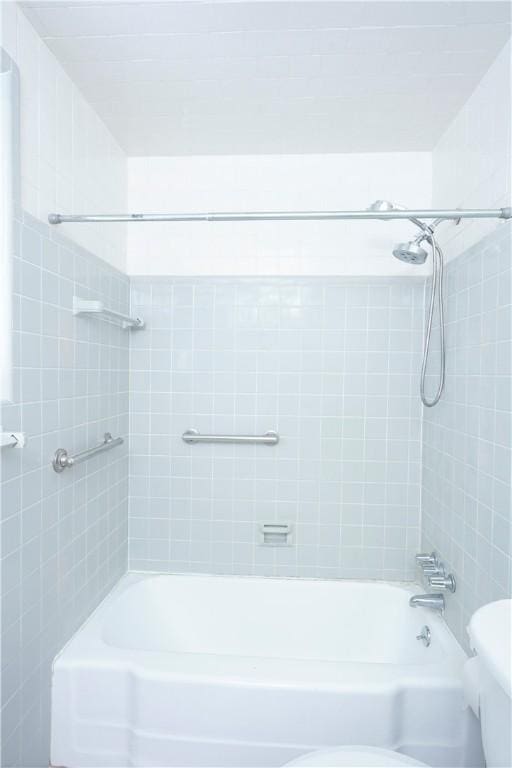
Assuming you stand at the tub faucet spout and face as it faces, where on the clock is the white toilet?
The white toilet is roughly at 9 o'clock from the tub faucet spout.

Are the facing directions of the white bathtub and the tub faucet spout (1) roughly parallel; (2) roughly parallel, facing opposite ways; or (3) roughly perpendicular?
roughly perpendicular

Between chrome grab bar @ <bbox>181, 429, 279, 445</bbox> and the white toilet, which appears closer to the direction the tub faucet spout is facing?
the chrome grab bar

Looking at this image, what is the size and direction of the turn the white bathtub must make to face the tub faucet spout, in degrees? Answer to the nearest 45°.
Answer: approximately 135° to its left

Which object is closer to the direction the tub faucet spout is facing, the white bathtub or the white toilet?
the white bathtub

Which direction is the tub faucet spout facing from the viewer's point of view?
to the viewer's left

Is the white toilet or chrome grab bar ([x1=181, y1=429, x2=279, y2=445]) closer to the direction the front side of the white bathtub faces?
the white toilet

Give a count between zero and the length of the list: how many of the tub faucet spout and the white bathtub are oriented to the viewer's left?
1

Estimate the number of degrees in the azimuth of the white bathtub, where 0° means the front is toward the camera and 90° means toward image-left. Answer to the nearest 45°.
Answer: approximately 0°
